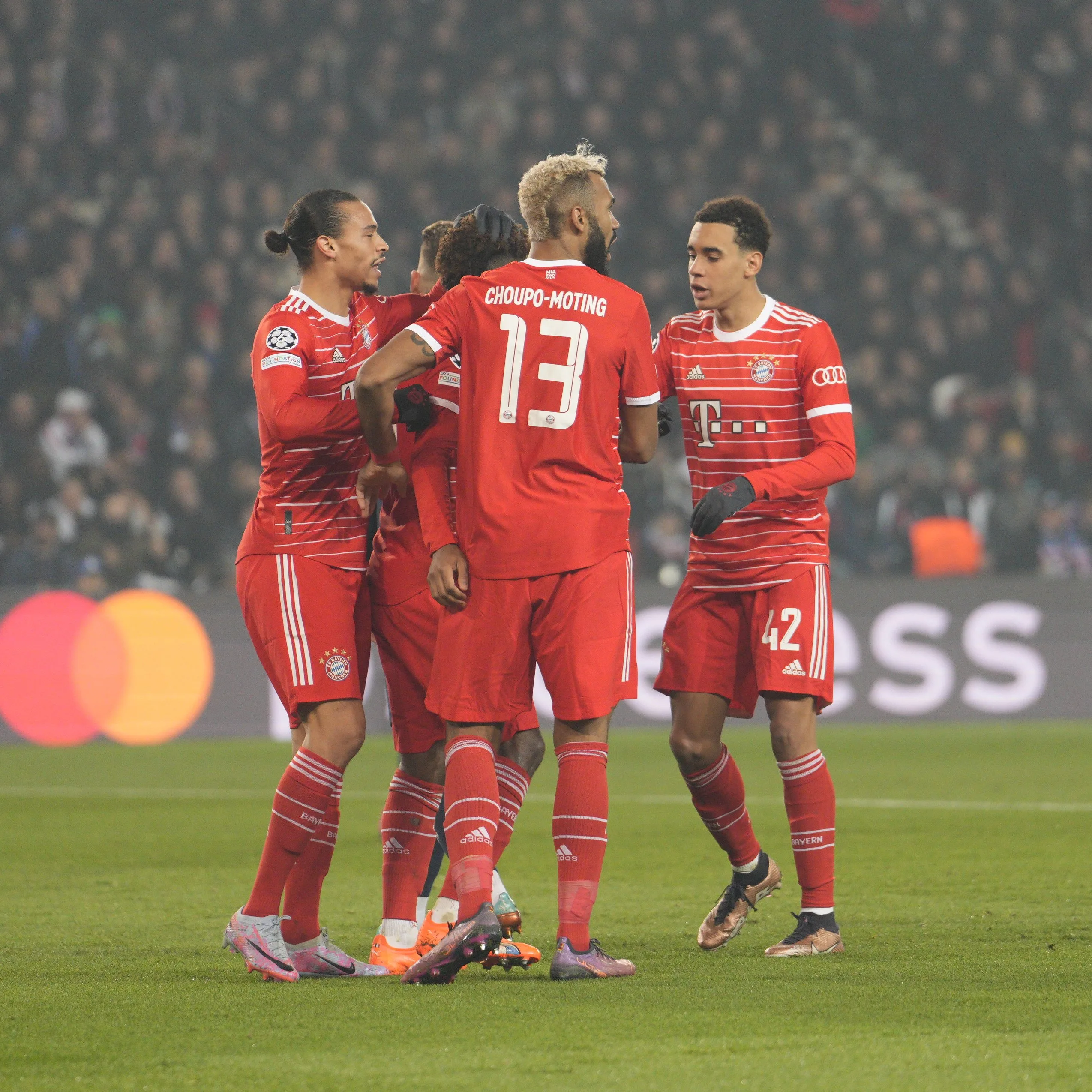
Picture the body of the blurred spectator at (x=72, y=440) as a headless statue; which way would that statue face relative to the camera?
toward the camera

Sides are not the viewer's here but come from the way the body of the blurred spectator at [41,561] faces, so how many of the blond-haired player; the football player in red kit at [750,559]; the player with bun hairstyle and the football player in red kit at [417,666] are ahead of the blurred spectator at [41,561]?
4

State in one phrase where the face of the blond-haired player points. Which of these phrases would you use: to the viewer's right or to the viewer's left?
to the viewer's right

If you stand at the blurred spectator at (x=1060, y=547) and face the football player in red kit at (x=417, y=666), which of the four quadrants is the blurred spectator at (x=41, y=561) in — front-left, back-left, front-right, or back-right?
front-right

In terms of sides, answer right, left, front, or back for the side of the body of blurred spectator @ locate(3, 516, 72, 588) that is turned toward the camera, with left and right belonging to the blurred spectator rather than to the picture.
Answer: front

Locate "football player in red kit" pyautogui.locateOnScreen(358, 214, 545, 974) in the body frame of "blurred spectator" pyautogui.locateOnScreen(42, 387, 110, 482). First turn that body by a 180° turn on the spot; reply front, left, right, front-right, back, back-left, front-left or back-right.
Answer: back

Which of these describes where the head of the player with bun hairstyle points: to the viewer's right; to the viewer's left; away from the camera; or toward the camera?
to the viewer's right

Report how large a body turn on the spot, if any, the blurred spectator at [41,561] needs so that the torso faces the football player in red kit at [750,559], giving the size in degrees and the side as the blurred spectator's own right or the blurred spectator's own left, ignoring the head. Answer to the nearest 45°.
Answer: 0° — they already face them

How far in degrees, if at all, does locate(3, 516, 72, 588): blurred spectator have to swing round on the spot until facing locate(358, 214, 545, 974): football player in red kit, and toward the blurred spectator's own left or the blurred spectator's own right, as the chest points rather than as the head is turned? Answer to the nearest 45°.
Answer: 0° — they already face them

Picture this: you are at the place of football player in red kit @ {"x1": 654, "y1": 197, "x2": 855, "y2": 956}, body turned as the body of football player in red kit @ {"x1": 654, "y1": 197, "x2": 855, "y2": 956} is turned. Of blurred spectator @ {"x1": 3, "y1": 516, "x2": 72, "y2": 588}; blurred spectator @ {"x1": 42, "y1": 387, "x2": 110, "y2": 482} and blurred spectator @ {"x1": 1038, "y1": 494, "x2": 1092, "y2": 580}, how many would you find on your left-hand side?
0

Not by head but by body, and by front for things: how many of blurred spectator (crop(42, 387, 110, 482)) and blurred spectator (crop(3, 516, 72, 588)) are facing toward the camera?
2

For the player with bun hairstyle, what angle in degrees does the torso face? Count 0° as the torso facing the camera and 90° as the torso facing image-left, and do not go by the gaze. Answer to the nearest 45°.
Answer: approximately 315°

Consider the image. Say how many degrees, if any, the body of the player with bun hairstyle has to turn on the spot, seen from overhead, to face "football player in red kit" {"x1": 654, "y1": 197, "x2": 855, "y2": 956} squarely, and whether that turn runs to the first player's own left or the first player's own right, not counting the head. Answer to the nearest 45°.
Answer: approximately 45° to the first player's own left

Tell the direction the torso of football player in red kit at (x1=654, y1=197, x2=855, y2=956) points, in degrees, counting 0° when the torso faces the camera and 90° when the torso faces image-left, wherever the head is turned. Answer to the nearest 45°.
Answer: approximately 45°

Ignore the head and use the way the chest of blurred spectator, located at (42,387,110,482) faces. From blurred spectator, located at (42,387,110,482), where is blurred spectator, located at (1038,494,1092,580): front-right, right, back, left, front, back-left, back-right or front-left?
left

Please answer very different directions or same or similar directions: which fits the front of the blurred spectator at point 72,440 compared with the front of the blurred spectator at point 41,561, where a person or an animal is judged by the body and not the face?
same or similar directions
